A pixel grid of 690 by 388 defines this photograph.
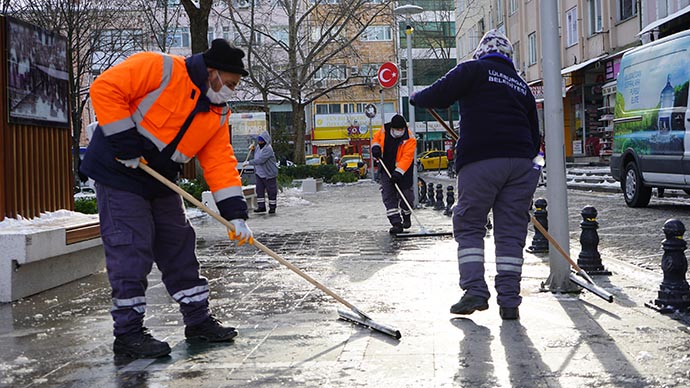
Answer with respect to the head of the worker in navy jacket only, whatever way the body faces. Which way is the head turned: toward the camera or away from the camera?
away from the camera

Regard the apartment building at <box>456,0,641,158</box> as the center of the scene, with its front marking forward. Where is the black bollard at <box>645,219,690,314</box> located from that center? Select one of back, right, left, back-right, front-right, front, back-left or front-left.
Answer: front-left

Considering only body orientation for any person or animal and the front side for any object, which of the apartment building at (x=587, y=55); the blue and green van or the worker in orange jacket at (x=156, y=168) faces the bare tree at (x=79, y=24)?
the apartment building

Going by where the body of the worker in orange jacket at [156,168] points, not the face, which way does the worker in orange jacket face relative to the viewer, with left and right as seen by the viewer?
facing the viewer and to the right of the viewer

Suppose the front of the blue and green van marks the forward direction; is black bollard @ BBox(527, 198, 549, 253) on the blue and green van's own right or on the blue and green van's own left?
on the blue and green van's own right

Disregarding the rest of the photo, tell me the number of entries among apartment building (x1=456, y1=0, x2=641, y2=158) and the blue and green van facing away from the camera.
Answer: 0

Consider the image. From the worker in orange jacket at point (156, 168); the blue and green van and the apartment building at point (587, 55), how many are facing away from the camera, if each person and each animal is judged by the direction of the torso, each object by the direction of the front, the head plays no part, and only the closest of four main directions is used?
0

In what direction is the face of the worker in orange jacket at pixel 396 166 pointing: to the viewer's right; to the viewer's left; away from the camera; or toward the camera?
toward the camera

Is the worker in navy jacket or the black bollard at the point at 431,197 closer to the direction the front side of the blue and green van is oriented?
the worker in navy jacket

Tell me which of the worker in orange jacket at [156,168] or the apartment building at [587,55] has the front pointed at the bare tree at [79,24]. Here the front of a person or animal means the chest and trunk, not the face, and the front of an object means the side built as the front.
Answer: the apartment building
